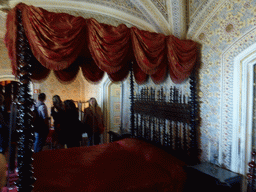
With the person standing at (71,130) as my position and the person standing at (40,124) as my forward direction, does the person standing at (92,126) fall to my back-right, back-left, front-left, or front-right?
back-right

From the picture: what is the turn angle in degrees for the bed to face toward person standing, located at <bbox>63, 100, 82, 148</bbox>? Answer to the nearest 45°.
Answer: approximately 90° to its right

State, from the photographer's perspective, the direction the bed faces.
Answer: facing the viewer and to the left of the viewer

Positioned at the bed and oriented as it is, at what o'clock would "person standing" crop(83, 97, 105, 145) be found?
The person standing is roughly at 4 o'clock from the bed.

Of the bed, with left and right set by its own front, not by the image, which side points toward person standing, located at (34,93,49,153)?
right
